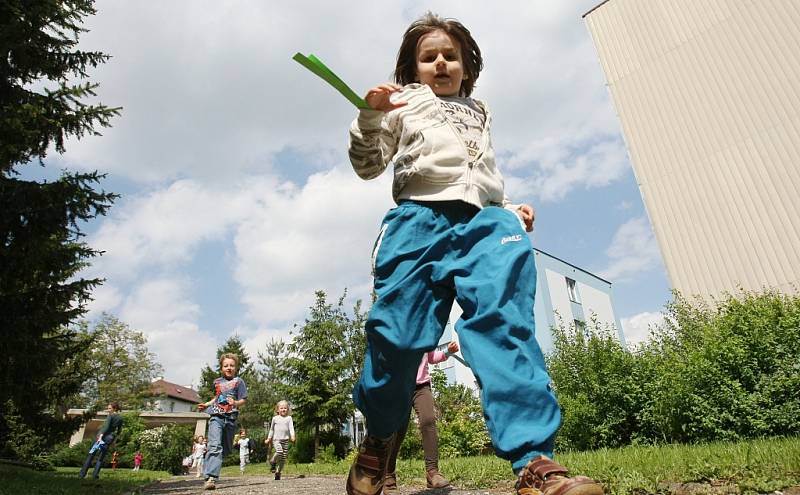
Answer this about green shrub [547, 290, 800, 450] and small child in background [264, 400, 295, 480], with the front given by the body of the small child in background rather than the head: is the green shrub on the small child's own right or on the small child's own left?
on the small child's own left

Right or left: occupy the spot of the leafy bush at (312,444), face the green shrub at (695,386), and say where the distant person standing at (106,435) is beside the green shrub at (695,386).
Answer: right

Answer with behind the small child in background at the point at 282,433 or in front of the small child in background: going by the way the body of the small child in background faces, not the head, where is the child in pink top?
in front

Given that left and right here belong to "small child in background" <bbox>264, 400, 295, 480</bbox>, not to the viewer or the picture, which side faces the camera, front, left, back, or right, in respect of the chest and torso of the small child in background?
front

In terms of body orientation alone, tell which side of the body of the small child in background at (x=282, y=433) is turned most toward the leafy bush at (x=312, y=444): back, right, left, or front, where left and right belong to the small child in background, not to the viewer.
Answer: back

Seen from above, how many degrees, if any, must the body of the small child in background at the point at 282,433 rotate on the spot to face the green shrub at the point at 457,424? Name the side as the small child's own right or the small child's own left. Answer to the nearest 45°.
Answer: approximately 135° to the small child's own left

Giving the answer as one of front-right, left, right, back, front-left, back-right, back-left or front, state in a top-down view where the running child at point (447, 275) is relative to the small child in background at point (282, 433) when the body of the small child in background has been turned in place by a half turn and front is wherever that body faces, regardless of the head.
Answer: back

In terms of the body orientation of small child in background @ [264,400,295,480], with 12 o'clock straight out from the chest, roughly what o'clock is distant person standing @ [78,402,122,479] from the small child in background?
The distant person standing is roughly at 4 o'clock from the small child in background.

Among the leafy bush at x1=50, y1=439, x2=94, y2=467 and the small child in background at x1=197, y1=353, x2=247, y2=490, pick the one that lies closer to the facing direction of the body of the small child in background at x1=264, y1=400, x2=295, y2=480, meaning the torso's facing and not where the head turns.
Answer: the small child in background
